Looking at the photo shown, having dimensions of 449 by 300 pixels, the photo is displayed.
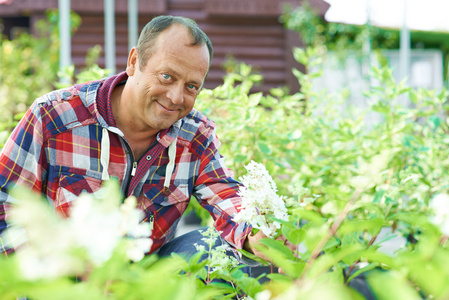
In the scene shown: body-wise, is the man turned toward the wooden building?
no

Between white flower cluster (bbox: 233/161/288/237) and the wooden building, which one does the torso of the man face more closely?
the white flower cluster

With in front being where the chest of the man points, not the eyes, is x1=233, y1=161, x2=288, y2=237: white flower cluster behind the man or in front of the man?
in front

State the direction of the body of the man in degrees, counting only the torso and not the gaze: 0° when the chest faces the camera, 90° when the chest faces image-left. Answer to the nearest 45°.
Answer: approximately 315°

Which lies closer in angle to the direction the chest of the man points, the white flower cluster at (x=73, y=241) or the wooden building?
the white flower cluster

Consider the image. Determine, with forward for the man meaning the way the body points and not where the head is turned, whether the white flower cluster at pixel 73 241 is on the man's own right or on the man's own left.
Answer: on the man's own right
